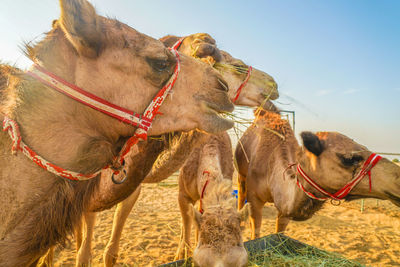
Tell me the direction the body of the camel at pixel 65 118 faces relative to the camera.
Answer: to the viewer's right

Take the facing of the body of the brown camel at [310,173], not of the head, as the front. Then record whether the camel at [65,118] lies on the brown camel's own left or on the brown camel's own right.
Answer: on the brown camel's own right

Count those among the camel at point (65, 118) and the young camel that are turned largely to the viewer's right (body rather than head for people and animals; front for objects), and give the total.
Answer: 1

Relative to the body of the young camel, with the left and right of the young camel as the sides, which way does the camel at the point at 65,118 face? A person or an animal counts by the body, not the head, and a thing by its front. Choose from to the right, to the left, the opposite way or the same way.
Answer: to the left

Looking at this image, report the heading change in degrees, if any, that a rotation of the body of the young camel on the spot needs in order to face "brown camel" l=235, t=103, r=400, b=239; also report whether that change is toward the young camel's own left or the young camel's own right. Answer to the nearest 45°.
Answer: approximately 135° to the young camel's own left

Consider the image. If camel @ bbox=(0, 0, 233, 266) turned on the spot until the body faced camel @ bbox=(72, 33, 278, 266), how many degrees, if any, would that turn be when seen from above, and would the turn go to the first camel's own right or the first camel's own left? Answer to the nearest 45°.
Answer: approximately 45° to the first camel's own left

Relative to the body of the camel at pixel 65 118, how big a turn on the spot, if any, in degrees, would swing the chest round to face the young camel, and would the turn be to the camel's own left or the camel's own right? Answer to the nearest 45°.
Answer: approximately 45° to the camel's own left
